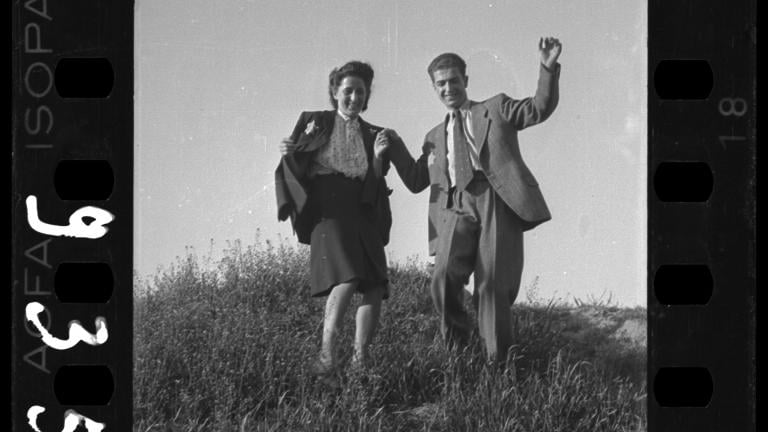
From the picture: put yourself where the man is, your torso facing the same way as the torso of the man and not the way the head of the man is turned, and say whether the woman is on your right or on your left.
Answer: on your right

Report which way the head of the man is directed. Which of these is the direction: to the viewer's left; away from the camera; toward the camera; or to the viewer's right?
toward the camera

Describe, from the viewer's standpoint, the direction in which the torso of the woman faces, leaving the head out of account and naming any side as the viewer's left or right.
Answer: facing the viewer

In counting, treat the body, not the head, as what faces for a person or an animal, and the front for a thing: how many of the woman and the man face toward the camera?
2

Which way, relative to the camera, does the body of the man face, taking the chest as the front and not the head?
toward the camera

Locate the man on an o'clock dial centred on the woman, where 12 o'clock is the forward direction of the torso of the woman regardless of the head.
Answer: The man is roughly at 9 o'clock from the woman.

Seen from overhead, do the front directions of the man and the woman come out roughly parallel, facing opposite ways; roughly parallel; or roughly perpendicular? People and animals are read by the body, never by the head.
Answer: roughly parallel
